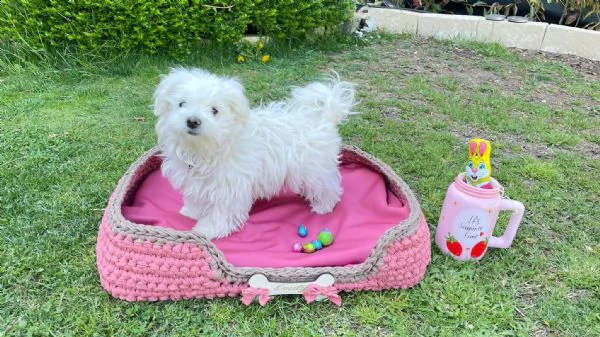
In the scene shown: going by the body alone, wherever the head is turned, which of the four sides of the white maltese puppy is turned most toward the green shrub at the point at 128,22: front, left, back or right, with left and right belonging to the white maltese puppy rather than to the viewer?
right

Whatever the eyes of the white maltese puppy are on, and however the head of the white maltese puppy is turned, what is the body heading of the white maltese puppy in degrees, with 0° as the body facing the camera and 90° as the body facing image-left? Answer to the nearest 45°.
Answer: approximately 45°

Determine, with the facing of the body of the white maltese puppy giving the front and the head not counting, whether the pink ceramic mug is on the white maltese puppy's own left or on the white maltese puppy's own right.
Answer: on the white maltese puppy's own left

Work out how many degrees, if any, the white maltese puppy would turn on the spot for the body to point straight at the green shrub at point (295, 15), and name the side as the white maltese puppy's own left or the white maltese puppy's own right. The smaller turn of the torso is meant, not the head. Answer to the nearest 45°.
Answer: approximately 135° to the white maltese puppy's own right

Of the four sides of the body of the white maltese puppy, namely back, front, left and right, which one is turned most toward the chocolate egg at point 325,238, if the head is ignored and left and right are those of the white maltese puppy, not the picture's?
left

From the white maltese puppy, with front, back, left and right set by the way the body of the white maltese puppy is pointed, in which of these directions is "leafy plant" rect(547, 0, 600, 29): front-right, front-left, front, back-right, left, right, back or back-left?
back

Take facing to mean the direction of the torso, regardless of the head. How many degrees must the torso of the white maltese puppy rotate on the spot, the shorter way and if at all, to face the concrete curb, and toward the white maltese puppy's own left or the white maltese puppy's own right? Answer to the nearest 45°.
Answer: approximately 180°

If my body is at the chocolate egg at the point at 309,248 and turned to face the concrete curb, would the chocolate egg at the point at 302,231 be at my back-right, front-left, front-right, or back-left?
front-left

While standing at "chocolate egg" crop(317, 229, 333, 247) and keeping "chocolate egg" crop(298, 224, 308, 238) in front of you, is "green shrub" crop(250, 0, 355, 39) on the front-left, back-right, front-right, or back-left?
front-right
